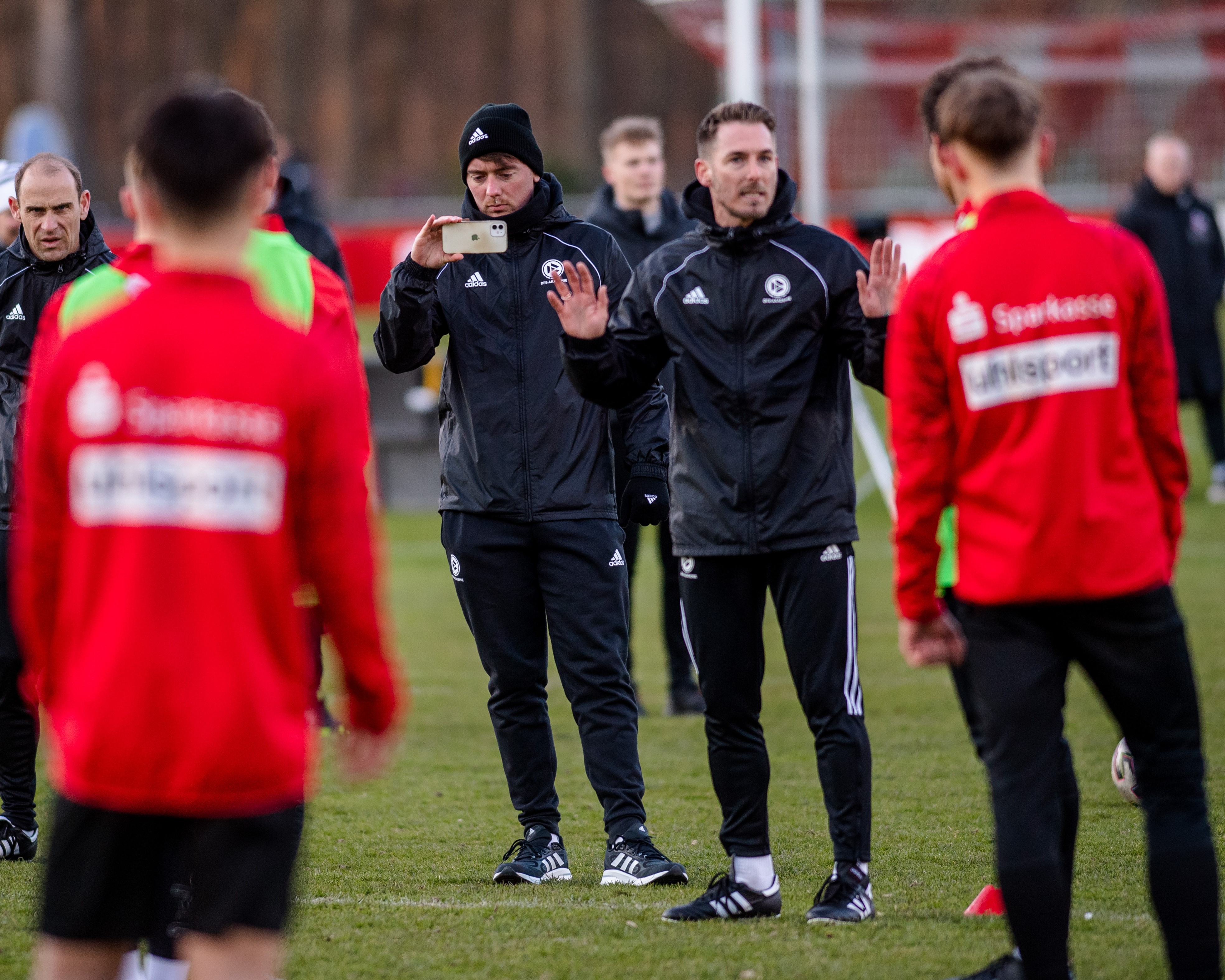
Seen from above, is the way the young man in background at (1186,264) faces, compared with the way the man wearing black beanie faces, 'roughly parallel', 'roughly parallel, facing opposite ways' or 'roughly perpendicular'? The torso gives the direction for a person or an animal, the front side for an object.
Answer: roughly parallel

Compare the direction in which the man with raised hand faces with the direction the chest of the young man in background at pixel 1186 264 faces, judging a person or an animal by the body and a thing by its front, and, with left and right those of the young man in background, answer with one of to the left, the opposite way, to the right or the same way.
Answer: the same way

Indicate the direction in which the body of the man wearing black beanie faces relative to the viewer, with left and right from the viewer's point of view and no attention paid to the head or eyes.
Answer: facing the viewer

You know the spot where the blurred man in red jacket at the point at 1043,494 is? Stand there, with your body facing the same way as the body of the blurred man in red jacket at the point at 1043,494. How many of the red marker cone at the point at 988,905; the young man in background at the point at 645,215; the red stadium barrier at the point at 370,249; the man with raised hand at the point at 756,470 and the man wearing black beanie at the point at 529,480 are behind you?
0

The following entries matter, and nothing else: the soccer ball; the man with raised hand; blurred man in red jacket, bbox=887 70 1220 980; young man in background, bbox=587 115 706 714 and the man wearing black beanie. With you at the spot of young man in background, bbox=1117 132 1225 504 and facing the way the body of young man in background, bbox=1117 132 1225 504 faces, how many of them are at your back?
0

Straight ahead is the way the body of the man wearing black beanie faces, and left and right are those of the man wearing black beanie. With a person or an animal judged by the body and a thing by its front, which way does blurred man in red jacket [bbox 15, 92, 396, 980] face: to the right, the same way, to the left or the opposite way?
the opposite way

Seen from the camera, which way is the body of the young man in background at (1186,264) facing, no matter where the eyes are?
toward the camera

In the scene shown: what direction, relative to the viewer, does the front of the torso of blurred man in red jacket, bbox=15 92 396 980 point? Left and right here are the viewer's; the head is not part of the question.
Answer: facing away from the viewer

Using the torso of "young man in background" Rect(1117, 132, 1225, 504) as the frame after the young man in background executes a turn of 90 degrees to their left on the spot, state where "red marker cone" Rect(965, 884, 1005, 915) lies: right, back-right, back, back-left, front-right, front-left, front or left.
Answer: right

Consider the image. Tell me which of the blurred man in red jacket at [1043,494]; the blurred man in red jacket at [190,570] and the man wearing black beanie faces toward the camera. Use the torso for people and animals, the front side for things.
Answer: the man wearing black beanie

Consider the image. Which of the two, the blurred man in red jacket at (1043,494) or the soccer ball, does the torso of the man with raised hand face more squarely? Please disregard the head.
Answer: the blurred man in red jacket

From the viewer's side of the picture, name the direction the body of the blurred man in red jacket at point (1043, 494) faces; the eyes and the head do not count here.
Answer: away from the camera

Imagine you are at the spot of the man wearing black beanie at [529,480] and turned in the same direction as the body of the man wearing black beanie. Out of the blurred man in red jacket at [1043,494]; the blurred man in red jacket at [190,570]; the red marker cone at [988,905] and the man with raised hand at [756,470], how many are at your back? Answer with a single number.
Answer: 0

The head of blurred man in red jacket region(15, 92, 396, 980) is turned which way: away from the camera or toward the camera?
away from the camera

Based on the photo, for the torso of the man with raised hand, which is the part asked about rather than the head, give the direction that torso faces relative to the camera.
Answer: toward the camera

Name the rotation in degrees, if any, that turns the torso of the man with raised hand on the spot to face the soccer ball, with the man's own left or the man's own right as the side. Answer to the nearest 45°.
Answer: approximately 135° to the man's own left

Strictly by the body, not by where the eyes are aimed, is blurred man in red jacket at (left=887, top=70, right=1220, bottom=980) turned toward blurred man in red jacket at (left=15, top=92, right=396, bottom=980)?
no
